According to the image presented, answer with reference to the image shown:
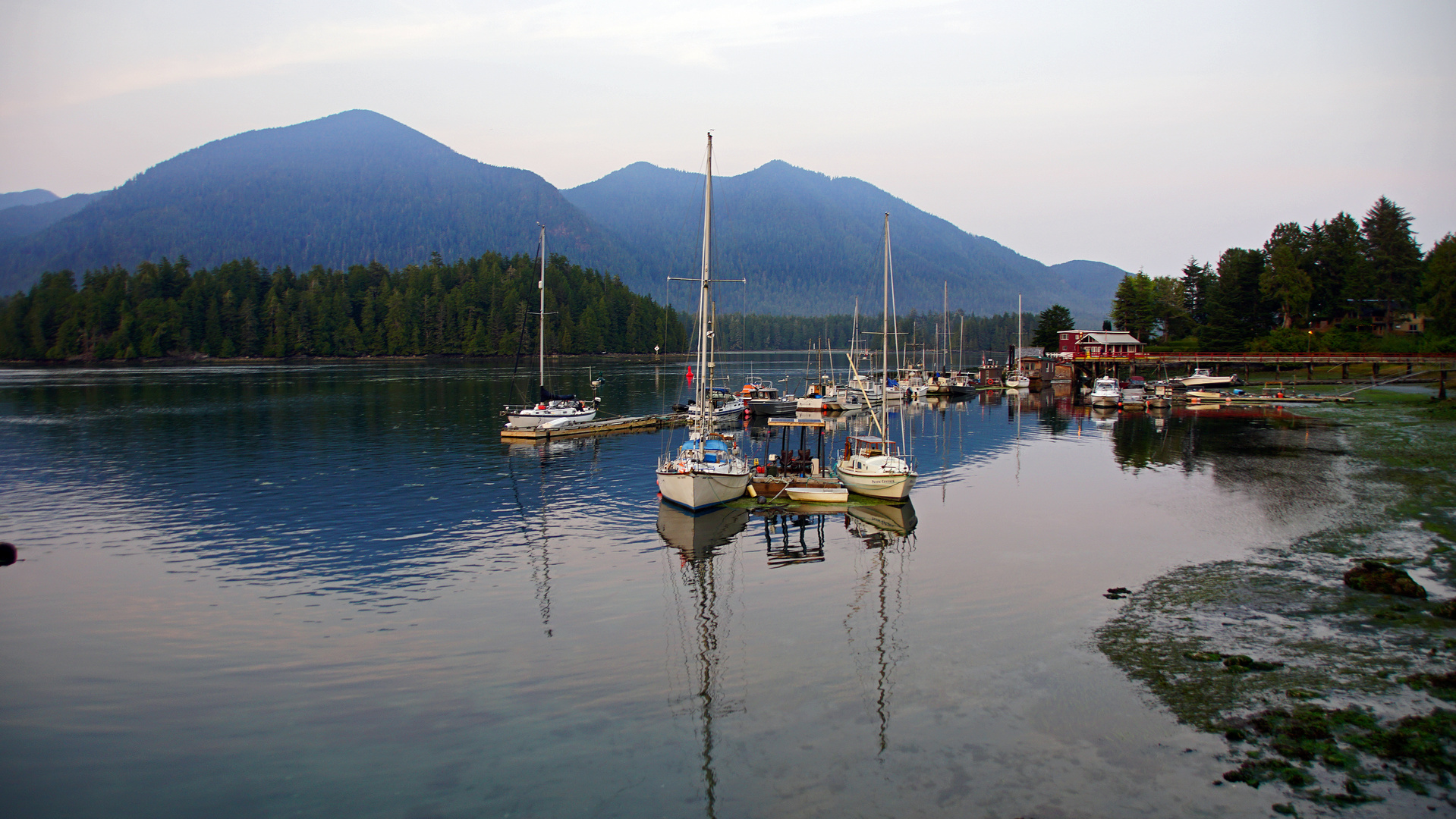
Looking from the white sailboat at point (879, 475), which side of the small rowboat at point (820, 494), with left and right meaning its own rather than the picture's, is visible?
back

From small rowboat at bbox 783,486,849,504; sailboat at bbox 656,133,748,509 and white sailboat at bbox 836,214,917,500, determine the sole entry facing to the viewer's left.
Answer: the small rowboat

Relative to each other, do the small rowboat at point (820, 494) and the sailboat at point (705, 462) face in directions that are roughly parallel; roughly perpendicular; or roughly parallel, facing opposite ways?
roughly perpendicular

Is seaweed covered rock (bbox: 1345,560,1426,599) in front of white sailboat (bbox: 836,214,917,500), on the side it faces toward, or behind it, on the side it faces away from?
in front

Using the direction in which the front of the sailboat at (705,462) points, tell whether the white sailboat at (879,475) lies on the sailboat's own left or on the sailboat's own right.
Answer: on the sailboat's own left

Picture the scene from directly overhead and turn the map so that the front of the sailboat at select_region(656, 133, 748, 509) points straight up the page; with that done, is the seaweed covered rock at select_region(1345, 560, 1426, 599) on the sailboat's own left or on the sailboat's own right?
on the sailboat's own left

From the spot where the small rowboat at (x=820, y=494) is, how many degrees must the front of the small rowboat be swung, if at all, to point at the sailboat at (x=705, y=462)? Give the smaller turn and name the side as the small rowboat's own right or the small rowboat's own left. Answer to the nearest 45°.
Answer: approximately 45° to the small rowboat's own left

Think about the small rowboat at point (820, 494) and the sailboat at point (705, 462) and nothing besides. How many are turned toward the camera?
1

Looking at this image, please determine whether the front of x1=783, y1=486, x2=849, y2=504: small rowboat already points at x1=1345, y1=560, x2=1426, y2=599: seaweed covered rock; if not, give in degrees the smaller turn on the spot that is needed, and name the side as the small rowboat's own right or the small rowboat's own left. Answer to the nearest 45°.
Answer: approximately 135° to the small rowboat's own left

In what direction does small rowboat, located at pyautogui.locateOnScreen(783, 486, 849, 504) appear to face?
to the viewer's left
